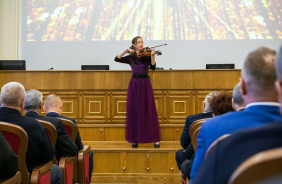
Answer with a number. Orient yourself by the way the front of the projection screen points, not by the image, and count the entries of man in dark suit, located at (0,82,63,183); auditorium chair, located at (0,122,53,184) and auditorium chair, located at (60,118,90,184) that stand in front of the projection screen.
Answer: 3

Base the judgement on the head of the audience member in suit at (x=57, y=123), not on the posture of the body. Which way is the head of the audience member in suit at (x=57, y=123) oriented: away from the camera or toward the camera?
away from the camera

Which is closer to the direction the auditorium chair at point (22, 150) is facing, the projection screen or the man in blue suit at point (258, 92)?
the projection screen

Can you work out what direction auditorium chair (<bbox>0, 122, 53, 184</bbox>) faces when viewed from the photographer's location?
facing away from the viewer and to the right of the viewer

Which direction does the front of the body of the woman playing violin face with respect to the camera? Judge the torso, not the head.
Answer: toward the camera

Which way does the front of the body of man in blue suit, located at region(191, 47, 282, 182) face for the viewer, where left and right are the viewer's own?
facing away from the viewer

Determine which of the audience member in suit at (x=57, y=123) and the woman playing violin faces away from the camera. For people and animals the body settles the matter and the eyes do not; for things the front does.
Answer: the audience member in suit

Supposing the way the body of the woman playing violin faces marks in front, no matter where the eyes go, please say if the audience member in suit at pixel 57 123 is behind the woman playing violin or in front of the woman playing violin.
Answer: in front

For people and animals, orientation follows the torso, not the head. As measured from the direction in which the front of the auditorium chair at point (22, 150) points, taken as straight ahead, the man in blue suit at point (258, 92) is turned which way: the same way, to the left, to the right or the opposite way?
the same way

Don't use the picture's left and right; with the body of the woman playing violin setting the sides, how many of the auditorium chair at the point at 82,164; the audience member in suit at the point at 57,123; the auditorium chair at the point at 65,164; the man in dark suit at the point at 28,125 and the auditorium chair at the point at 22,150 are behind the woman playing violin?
0

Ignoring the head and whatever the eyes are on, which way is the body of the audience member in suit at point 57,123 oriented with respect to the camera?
away from the camera

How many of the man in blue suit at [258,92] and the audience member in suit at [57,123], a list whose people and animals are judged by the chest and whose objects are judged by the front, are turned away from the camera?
2

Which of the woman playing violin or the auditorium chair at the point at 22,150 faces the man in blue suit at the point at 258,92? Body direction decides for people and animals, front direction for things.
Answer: the woman playing violin

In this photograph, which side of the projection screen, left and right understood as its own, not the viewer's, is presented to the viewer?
front

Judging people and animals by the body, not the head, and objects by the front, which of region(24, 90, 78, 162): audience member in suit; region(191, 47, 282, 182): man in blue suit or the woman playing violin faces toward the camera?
the woman playing violin

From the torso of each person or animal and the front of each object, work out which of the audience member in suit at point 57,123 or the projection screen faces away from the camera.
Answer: the audience member in suit

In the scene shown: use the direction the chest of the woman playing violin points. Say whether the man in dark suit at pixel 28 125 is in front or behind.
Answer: in front

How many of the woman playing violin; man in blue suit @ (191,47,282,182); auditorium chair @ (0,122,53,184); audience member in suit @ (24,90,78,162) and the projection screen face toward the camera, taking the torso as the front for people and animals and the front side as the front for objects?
2

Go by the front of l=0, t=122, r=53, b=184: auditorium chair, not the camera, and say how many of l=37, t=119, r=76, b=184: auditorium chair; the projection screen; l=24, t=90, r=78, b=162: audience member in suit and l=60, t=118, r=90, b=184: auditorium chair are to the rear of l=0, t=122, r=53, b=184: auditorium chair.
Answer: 0

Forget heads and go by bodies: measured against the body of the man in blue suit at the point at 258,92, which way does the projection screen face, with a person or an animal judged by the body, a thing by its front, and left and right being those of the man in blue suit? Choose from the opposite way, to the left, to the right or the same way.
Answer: the opposite way
